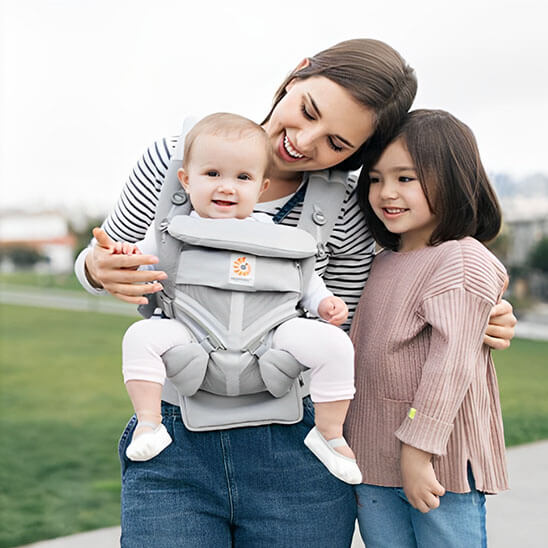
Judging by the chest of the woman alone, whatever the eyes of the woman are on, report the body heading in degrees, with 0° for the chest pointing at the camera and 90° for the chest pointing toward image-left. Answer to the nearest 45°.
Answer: approximately 0°

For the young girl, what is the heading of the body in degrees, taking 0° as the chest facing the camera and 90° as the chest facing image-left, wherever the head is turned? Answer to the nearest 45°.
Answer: approximately 45°

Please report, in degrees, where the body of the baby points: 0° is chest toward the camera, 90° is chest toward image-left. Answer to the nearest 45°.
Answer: approximately 0°

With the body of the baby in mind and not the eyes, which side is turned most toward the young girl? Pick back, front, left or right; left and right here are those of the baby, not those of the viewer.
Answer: left
